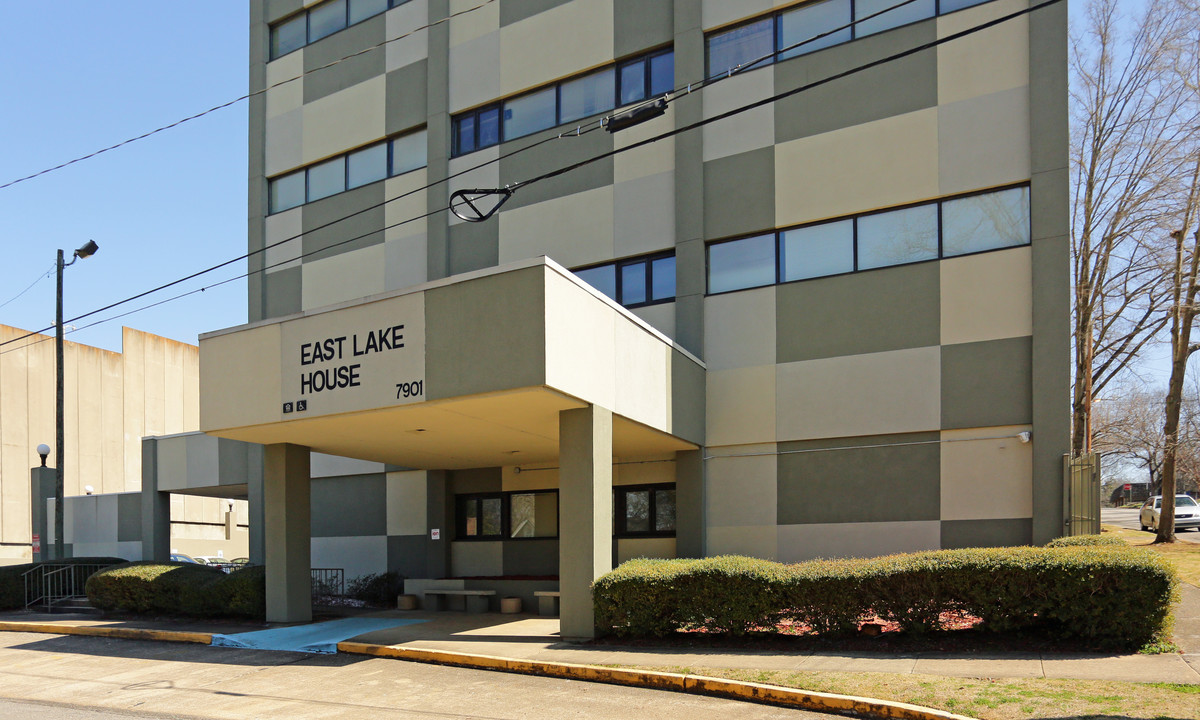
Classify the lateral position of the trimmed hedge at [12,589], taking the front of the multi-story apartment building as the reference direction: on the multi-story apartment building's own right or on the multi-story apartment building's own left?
on the multi-story apartment building's own right

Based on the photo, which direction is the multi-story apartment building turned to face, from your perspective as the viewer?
facing the viewer and to the left of the viewer
